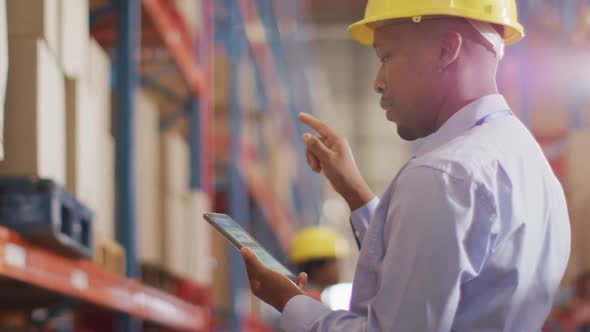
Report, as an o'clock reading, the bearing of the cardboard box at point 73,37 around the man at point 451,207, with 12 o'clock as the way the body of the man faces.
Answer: The cardboard box is roughly at 12 o'clock from the man.

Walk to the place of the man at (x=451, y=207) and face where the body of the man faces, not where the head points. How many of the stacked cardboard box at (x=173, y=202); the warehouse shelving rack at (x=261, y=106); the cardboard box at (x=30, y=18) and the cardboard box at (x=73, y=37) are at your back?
0

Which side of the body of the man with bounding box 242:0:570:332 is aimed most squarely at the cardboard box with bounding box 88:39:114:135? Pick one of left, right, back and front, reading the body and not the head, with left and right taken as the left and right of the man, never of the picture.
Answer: front

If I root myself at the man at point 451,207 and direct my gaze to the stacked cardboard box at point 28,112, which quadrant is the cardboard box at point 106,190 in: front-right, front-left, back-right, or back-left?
front-right

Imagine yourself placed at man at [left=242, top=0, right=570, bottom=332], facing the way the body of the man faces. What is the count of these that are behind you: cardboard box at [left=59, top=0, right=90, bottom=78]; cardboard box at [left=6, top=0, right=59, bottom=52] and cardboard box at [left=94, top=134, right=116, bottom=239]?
0

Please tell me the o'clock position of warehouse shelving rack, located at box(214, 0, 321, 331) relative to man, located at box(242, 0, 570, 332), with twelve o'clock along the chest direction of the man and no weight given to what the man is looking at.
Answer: The warehouse shelving rack is roughly at 1 o'clock from the man.

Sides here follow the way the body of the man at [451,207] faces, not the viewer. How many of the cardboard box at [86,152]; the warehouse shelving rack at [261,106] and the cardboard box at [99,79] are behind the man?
0

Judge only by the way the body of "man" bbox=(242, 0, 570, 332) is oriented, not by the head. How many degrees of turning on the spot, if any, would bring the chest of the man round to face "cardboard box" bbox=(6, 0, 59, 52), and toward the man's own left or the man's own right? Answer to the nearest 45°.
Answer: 0° — they already face it

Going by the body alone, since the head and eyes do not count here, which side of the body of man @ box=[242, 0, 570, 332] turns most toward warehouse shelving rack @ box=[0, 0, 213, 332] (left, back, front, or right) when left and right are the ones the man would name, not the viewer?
front

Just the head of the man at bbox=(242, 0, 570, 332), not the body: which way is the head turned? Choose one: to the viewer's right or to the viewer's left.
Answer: to the viewer's left

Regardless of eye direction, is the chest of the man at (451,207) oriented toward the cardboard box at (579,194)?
no

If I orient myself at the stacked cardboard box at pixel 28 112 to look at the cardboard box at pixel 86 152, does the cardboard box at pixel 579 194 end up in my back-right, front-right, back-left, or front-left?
front-right

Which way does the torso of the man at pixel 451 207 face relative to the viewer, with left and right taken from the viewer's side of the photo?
facing away from the viewer and to the left of the viewer

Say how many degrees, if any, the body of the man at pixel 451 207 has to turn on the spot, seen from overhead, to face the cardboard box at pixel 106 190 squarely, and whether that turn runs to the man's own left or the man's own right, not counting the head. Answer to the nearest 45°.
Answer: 0° — they already face it
